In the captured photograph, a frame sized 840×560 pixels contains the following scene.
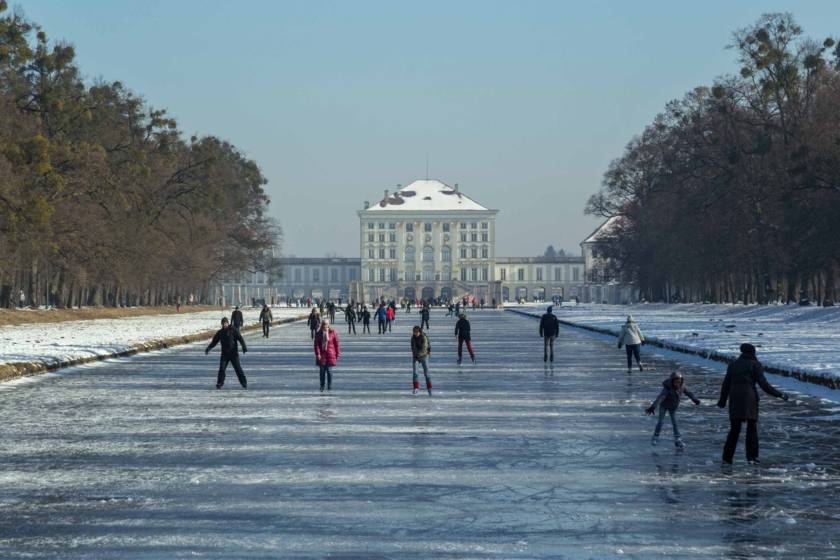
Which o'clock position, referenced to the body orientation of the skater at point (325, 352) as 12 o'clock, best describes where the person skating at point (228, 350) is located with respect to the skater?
The person skating is roughly at 4 o'clock from the skater.

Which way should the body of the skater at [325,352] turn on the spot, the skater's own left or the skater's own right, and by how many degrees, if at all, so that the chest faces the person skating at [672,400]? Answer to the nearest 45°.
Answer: approximately 45° to the skater's own left

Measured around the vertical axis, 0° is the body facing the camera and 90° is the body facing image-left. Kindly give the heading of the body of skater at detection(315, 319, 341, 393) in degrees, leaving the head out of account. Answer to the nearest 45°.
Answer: approximately 0°

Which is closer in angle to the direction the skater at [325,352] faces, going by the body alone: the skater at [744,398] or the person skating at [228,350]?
the skater

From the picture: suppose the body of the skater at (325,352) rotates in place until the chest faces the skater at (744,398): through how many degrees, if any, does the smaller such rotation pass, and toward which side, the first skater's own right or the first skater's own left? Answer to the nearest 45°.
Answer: approximately 45° to the first skater's own left
